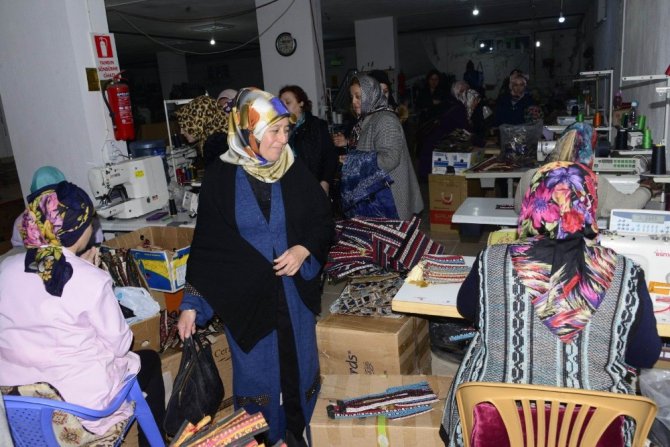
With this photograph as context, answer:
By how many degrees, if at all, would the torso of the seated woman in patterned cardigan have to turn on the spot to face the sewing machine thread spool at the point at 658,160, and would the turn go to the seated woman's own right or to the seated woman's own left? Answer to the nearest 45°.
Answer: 0° — they already face it

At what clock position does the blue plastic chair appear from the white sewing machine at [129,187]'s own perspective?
The blue plastic chair is roughly at 11 o'clock from the white sewing machine.

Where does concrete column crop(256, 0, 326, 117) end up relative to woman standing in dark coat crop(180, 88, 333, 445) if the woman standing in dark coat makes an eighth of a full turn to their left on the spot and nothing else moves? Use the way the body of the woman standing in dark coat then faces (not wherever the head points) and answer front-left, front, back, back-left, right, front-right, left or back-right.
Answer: left

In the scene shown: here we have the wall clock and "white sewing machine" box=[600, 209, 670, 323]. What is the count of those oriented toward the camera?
2

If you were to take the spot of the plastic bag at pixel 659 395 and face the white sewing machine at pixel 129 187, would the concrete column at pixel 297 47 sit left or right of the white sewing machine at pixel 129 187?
right

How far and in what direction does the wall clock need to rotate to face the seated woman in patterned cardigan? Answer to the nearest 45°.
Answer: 0° — it already faces them

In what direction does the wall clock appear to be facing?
toward the camera

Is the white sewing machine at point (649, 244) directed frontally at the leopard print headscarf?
no

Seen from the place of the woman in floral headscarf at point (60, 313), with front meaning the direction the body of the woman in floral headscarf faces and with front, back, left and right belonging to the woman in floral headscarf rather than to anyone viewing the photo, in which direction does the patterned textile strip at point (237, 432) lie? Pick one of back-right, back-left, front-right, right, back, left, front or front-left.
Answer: right

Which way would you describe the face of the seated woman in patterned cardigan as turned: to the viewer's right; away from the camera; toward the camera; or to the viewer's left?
away from the camera

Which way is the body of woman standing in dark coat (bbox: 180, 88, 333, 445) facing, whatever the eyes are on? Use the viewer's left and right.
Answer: facing the viewer and to the right of the viewer

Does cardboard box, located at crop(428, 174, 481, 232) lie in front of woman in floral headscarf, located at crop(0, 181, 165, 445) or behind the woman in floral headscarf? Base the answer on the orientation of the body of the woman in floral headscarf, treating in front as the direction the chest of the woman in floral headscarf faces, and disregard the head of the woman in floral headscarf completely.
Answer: in front

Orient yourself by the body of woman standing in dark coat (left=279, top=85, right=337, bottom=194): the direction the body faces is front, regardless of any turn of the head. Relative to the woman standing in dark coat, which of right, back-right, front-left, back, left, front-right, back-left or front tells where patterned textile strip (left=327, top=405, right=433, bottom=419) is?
front-left

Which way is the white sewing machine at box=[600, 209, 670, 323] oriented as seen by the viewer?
toward the camera

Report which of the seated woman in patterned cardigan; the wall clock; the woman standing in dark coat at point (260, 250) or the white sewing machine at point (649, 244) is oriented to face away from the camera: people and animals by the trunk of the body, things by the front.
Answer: the seated woman in patterned cardigan

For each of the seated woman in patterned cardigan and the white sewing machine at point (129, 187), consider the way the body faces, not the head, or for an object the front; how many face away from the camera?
1

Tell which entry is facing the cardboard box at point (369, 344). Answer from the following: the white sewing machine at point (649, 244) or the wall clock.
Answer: the wall clock
